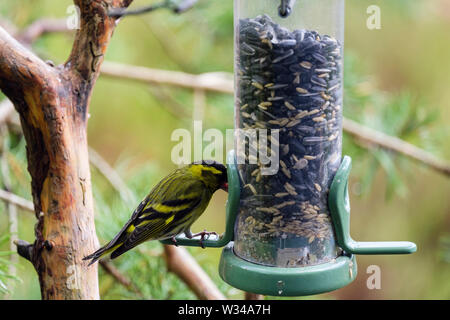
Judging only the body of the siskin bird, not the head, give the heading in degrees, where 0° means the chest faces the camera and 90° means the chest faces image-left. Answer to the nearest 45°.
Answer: approximately 270°

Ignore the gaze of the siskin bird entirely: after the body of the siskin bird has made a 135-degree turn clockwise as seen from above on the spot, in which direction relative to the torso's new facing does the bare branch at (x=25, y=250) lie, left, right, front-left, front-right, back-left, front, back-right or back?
front
